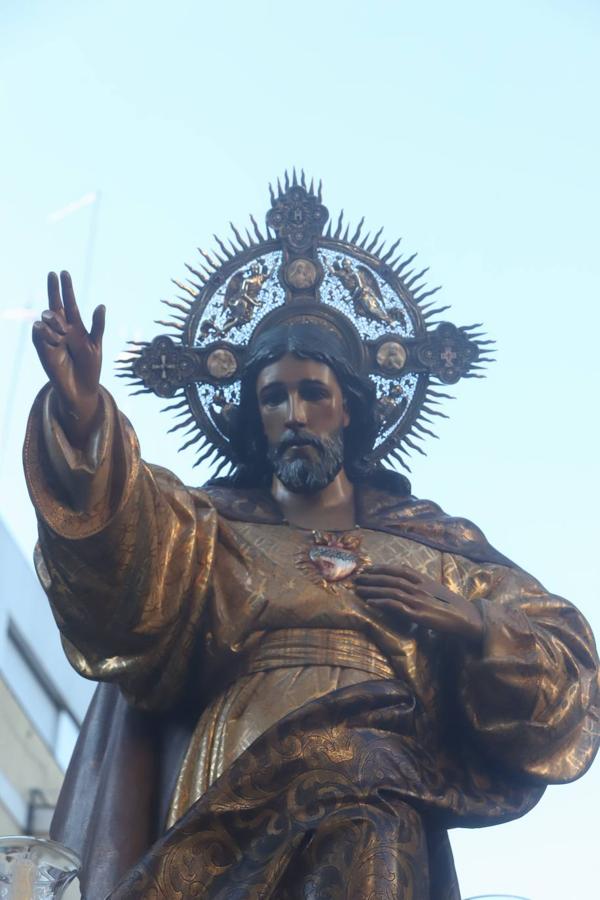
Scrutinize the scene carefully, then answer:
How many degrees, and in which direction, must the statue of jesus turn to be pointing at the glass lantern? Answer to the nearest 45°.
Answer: approximately 45° to its right

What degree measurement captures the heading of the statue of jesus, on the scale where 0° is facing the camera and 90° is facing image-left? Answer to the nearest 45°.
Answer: approximately 0°
